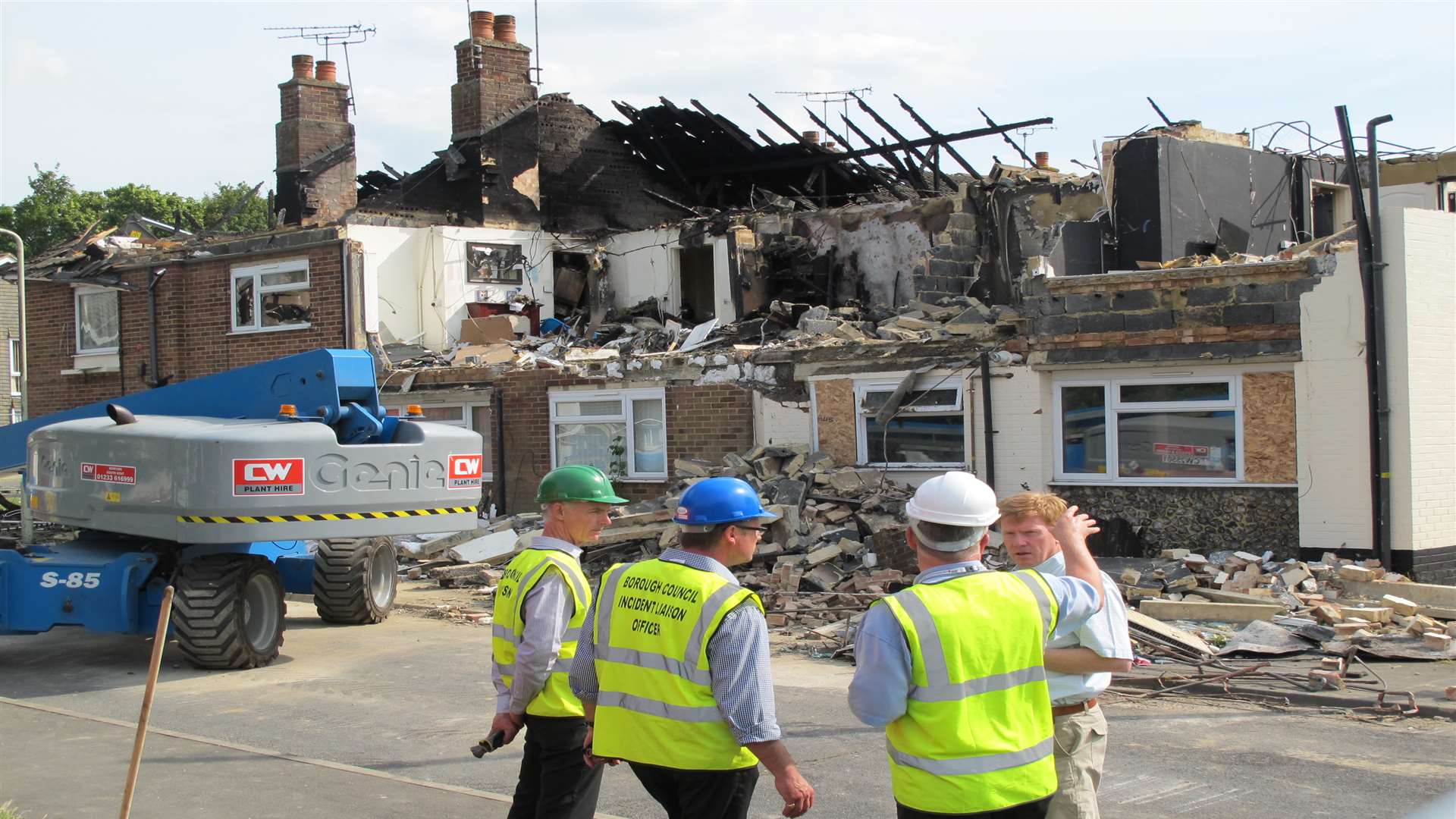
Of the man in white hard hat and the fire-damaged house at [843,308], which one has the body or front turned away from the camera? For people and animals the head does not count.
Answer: the man in white hard hat

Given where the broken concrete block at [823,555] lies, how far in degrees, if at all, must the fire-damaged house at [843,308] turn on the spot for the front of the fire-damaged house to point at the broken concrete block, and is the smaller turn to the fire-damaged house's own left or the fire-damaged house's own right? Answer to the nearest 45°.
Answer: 0° — it already faces it

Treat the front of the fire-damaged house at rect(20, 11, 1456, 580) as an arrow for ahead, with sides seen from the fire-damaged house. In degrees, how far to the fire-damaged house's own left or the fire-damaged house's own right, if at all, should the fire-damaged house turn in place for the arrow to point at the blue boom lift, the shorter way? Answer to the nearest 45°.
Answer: approximately 45° to the fire-damaged house's own right

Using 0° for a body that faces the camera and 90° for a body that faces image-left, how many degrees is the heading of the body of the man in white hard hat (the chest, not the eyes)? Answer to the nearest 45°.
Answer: approximately 180°

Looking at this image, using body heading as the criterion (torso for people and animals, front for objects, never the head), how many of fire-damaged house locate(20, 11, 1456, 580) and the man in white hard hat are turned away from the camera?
1

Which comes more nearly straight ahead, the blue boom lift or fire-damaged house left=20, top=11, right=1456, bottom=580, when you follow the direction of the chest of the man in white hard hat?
the fire-damaged house

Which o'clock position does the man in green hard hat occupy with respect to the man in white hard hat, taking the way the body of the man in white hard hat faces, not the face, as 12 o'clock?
The man in green hard hat is roughly at 10 o'clock from the man in white hard hat.

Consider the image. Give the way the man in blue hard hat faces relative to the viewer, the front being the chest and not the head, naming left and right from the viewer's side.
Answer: facing away from the viewer and to the right of the viewer

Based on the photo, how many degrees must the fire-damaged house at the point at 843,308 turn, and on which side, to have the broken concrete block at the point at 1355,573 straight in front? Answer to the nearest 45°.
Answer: approximately 45° to its left

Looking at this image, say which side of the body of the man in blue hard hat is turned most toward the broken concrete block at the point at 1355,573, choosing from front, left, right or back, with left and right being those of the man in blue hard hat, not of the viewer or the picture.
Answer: front

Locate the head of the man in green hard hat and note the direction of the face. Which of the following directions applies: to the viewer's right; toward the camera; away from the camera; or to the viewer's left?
to the viewer's right

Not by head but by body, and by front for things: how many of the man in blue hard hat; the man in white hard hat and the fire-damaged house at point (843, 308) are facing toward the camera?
1

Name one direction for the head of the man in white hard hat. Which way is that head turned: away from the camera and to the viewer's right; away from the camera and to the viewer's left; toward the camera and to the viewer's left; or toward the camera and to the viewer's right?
away from the camera and to the viewer's right

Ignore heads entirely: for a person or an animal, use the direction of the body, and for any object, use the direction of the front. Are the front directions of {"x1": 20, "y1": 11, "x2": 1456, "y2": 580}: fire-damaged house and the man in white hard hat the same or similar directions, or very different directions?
very different directions

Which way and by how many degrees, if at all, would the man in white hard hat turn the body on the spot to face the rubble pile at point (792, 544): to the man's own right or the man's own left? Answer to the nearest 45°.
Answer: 0° — they already face it
